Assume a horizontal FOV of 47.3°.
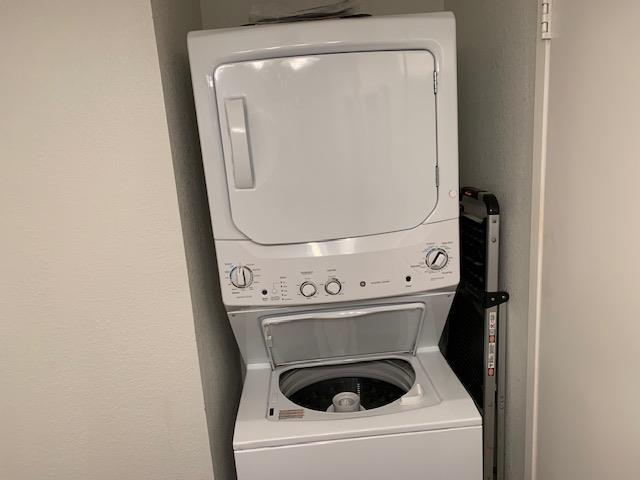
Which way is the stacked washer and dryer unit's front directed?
toward the camera
